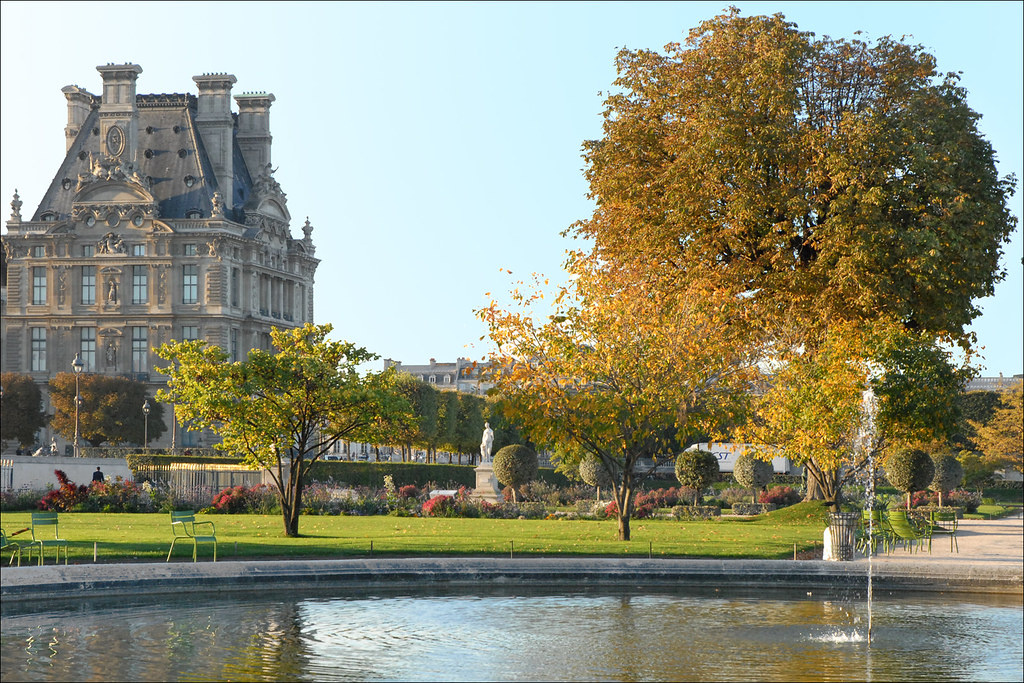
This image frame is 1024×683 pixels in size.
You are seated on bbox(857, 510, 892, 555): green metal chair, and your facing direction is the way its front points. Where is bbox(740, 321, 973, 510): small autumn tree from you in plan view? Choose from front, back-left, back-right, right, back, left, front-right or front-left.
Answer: back

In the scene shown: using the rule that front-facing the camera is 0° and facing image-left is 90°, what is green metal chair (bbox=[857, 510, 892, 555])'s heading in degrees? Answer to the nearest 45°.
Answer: approximately 0°

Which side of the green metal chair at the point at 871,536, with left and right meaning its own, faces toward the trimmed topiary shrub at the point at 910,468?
back

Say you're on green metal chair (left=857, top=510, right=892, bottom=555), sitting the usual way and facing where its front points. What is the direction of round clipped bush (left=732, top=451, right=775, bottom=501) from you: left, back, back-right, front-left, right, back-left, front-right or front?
back

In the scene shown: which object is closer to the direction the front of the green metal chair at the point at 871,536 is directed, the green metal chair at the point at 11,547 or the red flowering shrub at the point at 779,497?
the green metal chair

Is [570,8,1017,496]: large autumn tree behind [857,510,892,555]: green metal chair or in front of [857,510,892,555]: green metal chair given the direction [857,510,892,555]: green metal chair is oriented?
behind

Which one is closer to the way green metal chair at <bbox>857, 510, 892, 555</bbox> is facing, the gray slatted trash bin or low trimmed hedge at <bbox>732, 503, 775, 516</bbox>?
the gray slatted trash bin

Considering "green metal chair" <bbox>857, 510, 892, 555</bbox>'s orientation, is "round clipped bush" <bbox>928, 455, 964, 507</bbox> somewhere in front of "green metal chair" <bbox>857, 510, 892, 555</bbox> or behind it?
behind

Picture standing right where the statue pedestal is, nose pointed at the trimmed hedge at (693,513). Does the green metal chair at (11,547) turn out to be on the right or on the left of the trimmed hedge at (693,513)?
right
